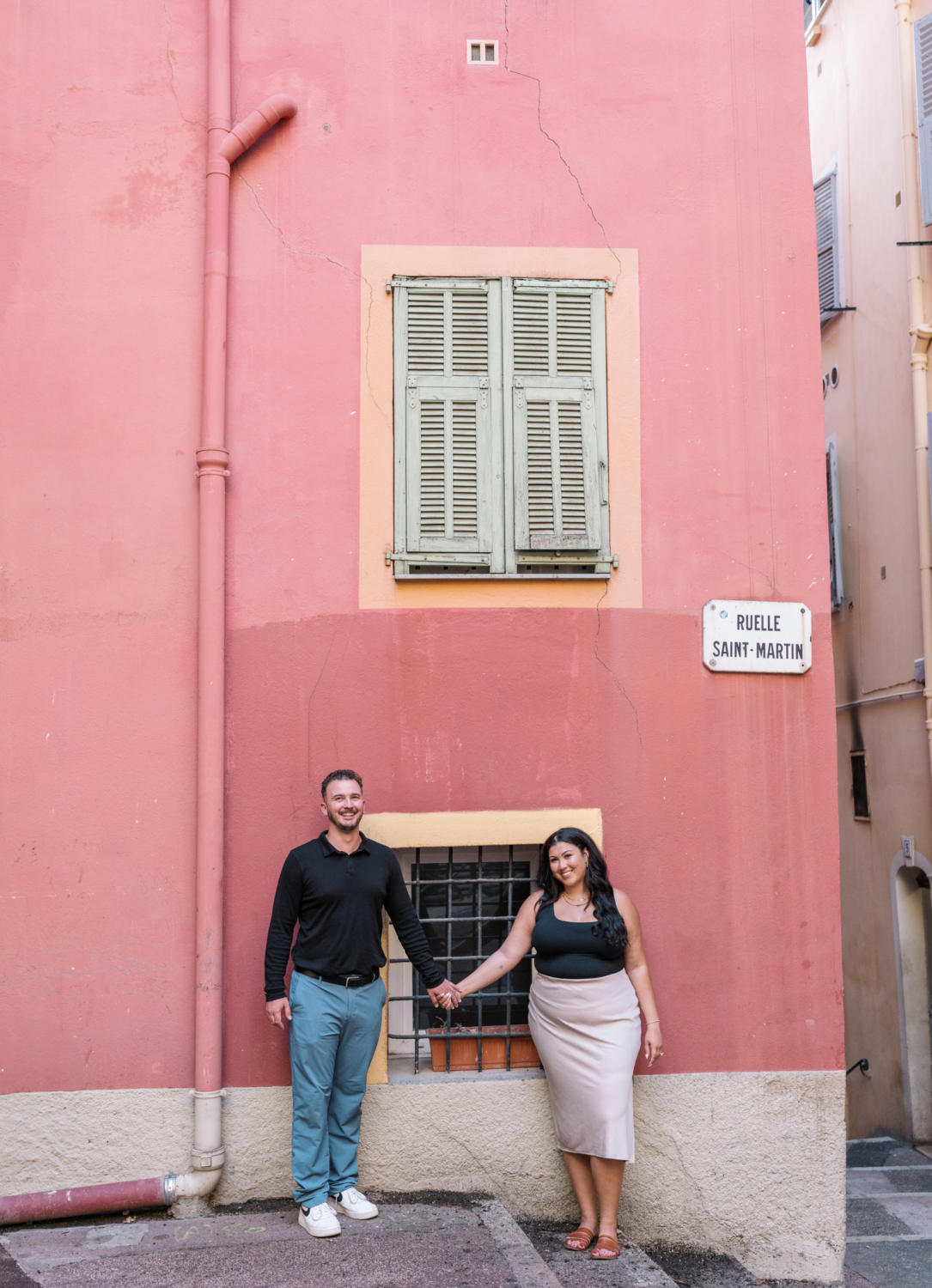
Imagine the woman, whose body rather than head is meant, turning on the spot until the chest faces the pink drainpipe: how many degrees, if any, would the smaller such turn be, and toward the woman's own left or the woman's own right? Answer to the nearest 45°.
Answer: approximately 90° to the woman's own right

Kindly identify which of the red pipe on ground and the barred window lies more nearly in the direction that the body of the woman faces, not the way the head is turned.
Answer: the red pipe on ground

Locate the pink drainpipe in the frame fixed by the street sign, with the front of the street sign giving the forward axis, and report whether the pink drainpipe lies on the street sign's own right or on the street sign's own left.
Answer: on the street sign's own right

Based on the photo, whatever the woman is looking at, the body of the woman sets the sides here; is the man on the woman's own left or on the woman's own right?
on the woman's own right

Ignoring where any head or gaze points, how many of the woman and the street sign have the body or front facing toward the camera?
2

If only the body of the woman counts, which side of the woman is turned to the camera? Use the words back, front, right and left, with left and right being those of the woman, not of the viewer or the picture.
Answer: front

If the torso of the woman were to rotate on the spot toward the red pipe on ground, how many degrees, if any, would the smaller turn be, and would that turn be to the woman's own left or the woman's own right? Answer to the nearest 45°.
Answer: approximately 90° to the woman's own right

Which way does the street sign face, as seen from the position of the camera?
facing the viewer
